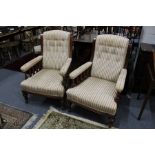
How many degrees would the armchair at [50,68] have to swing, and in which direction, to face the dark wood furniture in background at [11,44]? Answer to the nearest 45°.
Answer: approximately 90° to its right

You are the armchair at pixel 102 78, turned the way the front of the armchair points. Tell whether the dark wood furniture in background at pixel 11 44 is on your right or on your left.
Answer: on your right

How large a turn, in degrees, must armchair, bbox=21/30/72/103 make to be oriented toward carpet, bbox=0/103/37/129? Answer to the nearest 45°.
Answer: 0° — it already faces it

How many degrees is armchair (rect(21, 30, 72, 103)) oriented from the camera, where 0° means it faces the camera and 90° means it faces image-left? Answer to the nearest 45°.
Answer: approximately 45°

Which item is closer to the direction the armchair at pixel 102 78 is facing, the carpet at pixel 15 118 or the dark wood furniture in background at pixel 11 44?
the carpet
